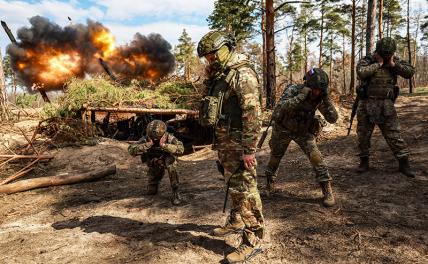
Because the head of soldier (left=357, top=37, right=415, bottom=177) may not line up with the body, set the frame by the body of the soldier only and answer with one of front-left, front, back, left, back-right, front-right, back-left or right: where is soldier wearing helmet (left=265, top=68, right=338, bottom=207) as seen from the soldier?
front-right

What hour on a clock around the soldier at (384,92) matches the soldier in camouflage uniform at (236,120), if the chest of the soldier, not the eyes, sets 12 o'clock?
The soldier in camouflage uniform is roughly at 1 o'clock from the soldier.

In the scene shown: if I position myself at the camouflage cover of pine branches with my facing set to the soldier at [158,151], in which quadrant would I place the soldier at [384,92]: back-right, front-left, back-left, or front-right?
front-left

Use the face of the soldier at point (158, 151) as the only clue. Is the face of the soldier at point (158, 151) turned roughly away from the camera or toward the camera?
toward the camera

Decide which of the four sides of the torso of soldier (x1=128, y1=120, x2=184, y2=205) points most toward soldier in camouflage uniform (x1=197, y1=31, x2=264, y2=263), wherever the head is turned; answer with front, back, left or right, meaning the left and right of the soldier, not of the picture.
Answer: front

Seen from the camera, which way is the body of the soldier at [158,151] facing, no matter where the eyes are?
toward the camera

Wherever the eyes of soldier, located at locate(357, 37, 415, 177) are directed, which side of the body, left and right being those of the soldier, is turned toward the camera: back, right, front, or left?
front

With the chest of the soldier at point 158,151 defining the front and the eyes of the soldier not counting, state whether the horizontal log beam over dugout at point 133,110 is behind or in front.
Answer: behind

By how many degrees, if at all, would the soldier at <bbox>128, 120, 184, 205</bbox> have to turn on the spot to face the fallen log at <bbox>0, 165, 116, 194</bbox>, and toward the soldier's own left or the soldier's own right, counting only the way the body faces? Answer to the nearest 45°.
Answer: approximately 135° to the soldier's own right

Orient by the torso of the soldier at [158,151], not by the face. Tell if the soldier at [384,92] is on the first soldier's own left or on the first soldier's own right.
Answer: on the first soldier's own left

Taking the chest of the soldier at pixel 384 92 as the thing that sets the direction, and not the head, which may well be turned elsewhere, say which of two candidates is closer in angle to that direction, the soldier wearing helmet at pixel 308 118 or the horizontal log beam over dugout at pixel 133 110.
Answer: the soldier wearing helmet

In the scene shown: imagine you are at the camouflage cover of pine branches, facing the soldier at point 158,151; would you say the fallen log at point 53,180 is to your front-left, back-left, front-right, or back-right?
front-right

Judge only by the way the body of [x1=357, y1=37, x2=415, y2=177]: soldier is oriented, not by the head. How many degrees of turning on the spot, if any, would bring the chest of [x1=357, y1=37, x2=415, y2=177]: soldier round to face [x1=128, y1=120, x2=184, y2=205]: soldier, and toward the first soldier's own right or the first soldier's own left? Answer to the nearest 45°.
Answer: approximately 45° to the first soldier's own right

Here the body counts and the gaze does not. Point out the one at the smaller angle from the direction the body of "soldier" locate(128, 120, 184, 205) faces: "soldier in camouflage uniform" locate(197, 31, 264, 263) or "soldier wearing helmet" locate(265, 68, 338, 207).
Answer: the soldier in camouflage uniform

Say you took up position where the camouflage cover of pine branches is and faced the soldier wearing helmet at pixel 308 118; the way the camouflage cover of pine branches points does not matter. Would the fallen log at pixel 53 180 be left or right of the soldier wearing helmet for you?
right

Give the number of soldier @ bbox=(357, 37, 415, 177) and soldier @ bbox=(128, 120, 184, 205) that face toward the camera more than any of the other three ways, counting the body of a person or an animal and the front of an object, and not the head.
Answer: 2
